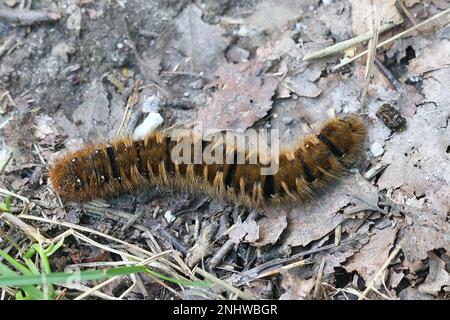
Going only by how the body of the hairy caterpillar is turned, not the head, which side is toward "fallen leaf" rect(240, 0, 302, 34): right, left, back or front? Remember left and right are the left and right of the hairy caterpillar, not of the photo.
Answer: right

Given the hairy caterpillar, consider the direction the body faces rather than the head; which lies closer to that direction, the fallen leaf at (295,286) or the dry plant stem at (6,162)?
the dry plant stem

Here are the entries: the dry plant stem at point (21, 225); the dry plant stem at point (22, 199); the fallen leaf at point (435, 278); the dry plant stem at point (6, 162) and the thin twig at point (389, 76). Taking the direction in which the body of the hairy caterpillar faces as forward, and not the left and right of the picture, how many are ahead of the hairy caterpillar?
3

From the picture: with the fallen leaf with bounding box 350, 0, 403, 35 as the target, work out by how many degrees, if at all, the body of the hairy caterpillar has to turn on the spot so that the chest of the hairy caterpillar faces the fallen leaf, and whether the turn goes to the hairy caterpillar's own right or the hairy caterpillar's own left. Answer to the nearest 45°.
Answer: approximately 135° to the hairy caterpillar's own right

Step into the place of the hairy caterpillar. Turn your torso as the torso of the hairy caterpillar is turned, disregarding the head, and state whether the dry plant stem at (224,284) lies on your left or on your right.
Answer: on your left

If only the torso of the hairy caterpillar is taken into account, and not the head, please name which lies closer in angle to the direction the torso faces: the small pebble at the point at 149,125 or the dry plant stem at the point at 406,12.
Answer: the small pebble

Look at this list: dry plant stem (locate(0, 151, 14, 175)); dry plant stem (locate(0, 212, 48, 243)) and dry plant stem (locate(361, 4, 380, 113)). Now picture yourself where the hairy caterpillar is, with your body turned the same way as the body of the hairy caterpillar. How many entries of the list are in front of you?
2

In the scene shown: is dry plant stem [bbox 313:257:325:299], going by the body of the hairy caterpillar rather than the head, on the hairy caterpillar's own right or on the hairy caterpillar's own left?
on the hairy caterpillar's own left

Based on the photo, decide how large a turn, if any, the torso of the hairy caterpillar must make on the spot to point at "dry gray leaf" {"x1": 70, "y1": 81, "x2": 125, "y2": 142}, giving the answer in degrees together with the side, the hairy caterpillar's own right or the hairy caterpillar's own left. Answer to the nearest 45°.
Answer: approximately 45° to the hairy caterpillar's own right

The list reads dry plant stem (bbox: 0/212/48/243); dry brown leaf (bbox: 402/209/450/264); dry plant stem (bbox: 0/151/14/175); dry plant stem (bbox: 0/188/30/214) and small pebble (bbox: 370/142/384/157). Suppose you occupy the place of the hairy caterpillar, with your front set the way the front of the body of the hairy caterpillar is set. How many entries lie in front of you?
3

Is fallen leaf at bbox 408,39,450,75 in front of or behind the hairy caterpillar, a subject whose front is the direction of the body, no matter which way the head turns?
behind

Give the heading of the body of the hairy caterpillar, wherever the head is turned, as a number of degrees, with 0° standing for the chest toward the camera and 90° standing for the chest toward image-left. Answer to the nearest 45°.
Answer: approximately 90°

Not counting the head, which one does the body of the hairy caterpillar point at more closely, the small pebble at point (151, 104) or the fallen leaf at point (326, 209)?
the small pebble

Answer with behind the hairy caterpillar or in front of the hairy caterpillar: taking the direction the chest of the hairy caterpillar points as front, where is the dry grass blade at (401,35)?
behind
